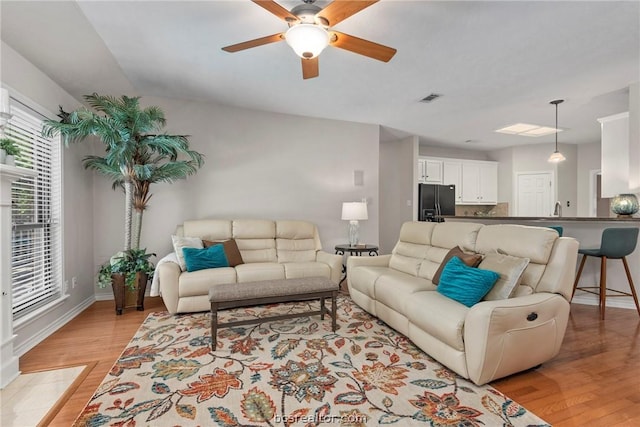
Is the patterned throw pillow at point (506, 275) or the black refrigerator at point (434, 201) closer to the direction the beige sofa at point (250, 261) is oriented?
the patterned throw pillow

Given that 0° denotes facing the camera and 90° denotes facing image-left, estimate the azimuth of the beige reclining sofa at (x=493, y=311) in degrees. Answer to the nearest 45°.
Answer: approximately 45°

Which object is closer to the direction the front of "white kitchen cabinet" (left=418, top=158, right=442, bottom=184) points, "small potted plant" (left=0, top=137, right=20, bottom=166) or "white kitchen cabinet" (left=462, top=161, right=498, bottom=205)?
the small potted plant

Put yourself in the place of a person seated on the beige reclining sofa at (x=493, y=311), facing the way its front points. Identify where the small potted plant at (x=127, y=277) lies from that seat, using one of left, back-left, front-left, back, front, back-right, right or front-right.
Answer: front-right

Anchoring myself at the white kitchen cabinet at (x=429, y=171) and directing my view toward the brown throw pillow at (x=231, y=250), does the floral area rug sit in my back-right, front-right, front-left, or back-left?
front-left

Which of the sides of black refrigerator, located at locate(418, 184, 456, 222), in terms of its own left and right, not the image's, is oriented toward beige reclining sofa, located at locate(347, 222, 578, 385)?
front

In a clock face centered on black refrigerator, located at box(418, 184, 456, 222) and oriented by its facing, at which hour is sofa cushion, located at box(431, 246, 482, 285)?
The sofa cushion is roughly at 12 o'clock from the black refrigerator.

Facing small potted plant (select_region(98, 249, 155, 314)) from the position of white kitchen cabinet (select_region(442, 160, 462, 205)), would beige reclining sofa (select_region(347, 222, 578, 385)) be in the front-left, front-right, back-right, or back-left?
front-left

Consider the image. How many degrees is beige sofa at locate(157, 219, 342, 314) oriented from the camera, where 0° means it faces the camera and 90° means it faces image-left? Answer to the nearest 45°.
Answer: approximately 315°

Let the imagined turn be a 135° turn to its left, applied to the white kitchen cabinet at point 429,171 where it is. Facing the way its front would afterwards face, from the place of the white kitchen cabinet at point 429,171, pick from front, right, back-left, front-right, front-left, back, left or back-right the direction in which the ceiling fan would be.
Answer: back-right

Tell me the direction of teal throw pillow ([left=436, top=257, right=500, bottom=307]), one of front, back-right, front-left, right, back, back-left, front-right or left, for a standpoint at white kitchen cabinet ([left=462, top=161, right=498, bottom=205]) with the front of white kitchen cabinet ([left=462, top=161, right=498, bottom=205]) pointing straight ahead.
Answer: front

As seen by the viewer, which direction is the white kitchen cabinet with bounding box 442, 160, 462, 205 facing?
toward the camera

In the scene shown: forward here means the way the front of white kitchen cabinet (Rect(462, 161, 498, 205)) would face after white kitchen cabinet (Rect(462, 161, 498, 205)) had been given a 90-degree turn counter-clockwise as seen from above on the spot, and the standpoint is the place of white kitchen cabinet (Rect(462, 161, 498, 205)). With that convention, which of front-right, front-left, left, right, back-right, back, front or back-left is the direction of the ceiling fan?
right

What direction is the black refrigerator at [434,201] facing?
toward the camera

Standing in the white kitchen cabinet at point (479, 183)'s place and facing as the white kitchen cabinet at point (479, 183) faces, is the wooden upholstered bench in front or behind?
in front

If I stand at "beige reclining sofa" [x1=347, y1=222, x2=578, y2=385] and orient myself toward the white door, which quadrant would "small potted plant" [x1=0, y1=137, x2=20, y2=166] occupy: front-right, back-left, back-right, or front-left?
back-left

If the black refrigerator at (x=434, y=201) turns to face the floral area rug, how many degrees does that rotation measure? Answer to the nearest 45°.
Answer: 0° — it already faces it

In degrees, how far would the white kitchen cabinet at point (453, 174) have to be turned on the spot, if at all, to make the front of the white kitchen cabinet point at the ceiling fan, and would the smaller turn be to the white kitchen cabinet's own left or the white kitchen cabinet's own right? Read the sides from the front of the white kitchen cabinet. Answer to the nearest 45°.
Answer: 0° — it already faces it

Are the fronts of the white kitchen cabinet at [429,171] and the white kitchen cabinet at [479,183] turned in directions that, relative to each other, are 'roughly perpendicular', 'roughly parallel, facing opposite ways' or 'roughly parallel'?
roughly parallel

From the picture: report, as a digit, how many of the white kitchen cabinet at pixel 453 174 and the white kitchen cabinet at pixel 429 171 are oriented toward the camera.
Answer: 2
